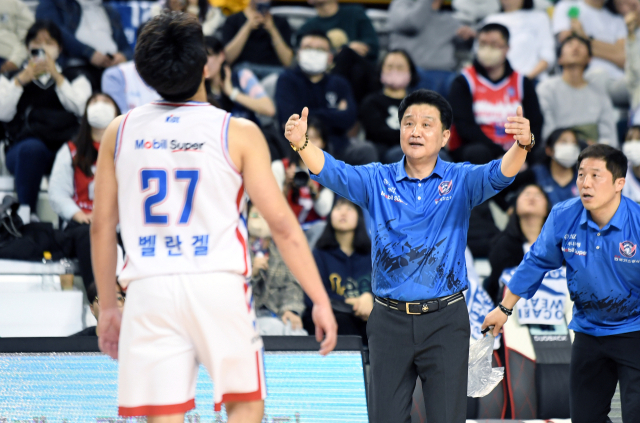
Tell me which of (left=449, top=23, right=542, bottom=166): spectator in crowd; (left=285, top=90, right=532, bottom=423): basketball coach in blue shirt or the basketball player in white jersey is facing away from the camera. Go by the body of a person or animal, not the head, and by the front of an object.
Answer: the basketball player in white jersey

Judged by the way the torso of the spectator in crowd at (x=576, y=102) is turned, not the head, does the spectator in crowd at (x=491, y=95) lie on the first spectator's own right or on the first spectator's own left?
on the first spectator's own right

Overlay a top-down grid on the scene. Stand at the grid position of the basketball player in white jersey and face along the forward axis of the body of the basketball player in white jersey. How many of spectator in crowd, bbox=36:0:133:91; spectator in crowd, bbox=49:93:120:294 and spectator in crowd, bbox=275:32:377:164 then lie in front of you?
3

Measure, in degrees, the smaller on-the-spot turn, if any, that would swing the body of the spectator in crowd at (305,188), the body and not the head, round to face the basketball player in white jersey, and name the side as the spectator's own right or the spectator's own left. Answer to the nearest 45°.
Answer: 0° — they already face them

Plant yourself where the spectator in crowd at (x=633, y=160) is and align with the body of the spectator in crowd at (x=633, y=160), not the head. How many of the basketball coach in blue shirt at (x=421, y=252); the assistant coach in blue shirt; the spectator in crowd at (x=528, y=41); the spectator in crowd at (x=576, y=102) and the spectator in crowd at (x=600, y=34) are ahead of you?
2

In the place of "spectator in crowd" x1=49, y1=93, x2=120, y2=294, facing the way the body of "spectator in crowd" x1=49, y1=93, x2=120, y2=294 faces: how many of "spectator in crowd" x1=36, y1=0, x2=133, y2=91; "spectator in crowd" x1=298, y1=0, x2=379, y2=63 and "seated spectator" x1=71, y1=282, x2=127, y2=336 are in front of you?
1

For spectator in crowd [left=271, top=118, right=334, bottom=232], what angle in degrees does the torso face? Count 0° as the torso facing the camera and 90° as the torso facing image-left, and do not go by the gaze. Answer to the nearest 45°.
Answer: approximately 0°

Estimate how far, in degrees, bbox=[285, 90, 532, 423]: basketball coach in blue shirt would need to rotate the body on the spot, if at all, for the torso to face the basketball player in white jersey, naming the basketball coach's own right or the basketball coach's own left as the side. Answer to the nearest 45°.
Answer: approximately 45° to the basketball coach's own right

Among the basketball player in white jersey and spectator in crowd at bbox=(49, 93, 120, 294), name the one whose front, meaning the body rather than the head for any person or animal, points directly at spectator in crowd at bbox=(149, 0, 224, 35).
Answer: the basketball player in white jersey
